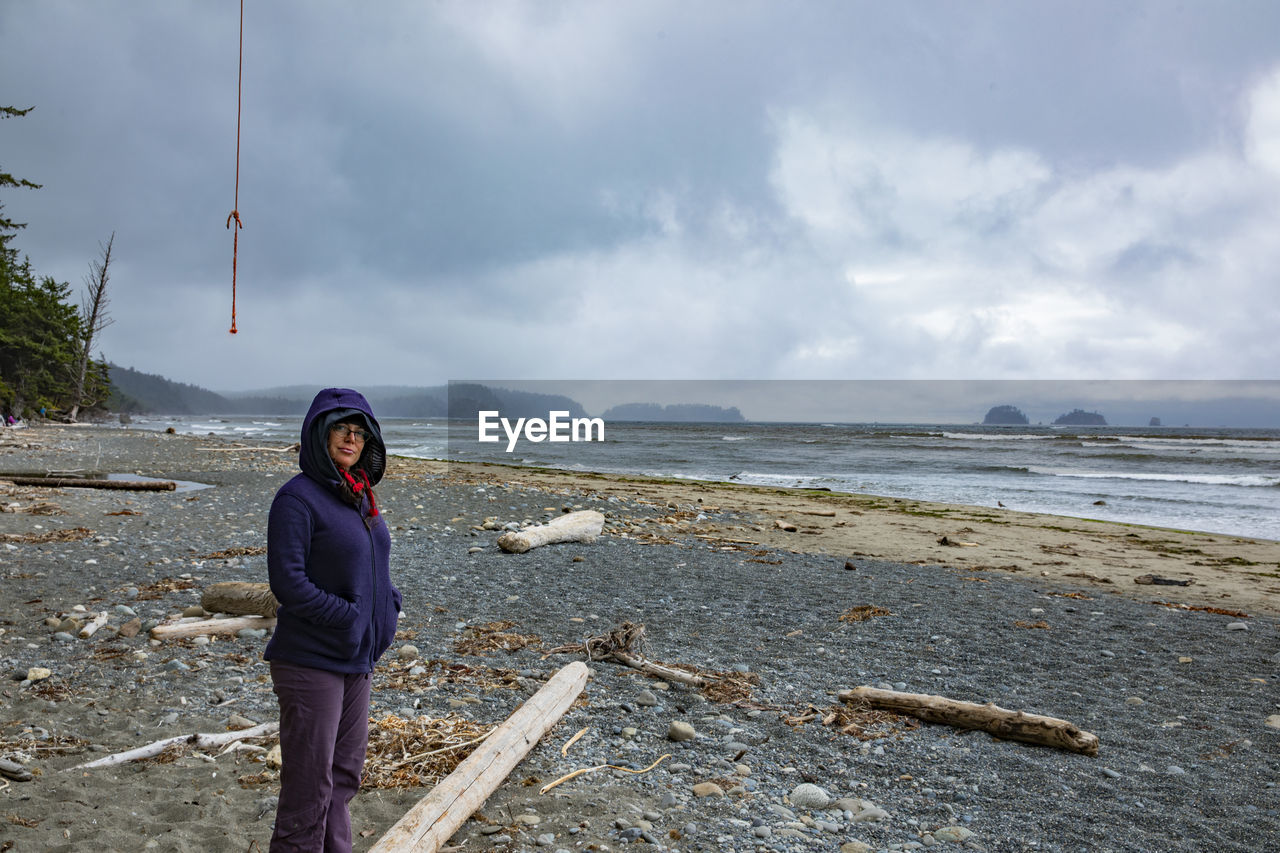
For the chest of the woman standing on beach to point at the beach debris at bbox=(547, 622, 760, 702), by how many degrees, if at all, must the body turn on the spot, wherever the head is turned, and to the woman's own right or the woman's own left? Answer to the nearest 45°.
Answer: approximately 90° to the woman's own left

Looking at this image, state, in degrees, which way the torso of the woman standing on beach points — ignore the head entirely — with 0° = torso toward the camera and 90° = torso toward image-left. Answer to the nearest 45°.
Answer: approximately 315°

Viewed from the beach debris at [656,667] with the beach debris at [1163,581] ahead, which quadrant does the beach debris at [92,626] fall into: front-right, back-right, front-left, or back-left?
back-left

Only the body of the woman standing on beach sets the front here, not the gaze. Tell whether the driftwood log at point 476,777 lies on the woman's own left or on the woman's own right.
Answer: on the woman's own left

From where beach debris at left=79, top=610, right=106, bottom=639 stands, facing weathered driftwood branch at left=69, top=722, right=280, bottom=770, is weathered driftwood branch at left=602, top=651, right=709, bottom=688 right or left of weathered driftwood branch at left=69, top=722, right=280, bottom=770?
left

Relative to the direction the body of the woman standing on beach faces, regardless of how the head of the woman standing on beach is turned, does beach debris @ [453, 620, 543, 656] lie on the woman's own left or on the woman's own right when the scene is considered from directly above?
on the woman's own left

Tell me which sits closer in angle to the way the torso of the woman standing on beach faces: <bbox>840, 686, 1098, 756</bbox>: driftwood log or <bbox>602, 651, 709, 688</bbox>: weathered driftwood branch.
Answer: the driftwood log

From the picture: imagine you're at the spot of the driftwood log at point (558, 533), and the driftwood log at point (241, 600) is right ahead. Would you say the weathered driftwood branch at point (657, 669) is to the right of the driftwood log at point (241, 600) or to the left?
left

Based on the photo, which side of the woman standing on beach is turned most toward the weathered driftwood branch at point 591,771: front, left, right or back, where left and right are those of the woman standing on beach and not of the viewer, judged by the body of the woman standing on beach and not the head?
left

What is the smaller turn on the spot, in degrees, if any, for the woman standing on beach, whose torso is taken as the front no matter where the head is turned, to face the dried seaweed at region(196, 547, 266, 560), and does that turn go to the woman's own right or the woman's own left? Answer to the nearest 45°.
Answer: approximately 135° to the woman's own left
